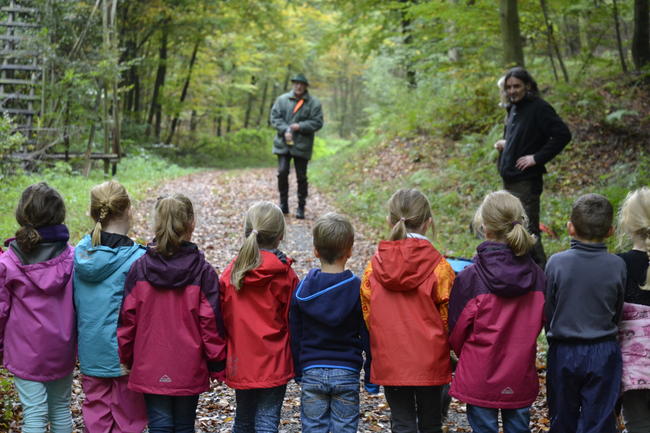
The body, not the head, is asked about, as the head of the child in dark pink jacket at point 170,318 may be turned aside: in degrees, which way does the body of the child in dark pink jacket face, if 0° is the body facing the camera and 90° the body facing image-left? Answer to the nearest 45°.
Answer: approximately 180°

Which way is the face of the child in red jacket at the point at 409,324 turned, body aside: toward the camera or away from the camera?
away from the camera

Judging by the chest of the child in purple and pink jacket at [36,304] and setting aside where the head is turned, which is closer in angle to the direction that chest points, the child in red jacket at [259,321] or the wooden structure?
the wooden structure

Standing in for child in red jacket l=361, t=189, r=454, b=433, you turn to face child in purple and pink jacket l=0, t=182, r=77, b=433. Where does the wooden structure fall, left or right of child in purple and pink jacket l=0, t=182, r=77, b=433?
right

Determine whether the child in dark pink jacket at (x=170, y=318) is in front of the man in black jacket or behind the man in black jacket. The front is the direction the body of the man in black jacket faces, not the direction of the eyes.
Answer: in front

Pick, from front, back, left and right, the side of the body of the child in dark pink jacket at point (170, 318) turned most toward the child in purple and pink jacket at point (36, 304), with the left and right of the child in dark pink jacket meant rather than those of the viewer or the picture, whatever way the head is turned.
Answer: left

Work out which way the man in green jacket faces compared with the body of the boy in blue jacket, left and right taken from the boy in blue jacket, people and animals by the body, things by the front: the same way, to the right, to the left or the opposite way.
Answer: the opposite way

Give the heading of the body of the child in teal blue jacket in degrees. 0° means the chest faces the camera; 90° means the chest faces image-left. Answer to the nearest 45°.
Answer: approximately 225°

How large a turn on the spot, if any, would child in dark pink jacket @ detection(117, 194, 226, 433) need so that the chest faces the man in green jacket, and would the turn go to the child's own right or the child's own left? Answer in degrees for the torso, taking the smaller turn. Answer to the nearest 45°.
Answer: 0° — they already face them

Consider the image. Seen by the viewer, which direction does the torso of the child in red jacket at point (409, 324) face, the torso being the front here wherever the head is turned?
away from the camera

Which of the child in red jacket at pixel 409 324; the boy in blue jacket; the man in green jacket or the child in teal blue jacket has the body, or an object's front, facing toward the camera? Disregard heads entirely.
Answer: the man in green jacket

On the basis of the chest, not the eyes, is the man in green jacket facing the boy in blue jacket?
yes

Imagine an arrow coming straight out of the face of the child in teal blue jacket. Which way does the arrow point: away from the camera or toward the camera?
away from the camera

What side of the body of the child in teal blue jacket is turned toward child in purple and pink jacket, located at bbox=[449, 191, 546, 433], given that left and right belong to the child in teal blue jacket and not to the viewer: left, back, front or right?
right

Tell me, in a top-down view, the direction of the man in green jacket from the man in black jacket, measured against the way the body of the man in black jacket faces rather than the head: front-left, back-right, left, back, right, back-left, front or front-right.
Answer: right

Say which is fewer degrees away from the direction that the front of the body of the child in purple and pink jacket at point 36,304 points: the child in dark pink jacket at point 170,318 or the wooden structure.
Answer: the wooden structure

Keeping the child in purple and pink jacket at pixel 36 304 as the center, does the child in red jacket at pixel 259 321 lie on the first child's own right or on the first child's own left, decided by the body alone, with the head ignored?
on the first child's own right
